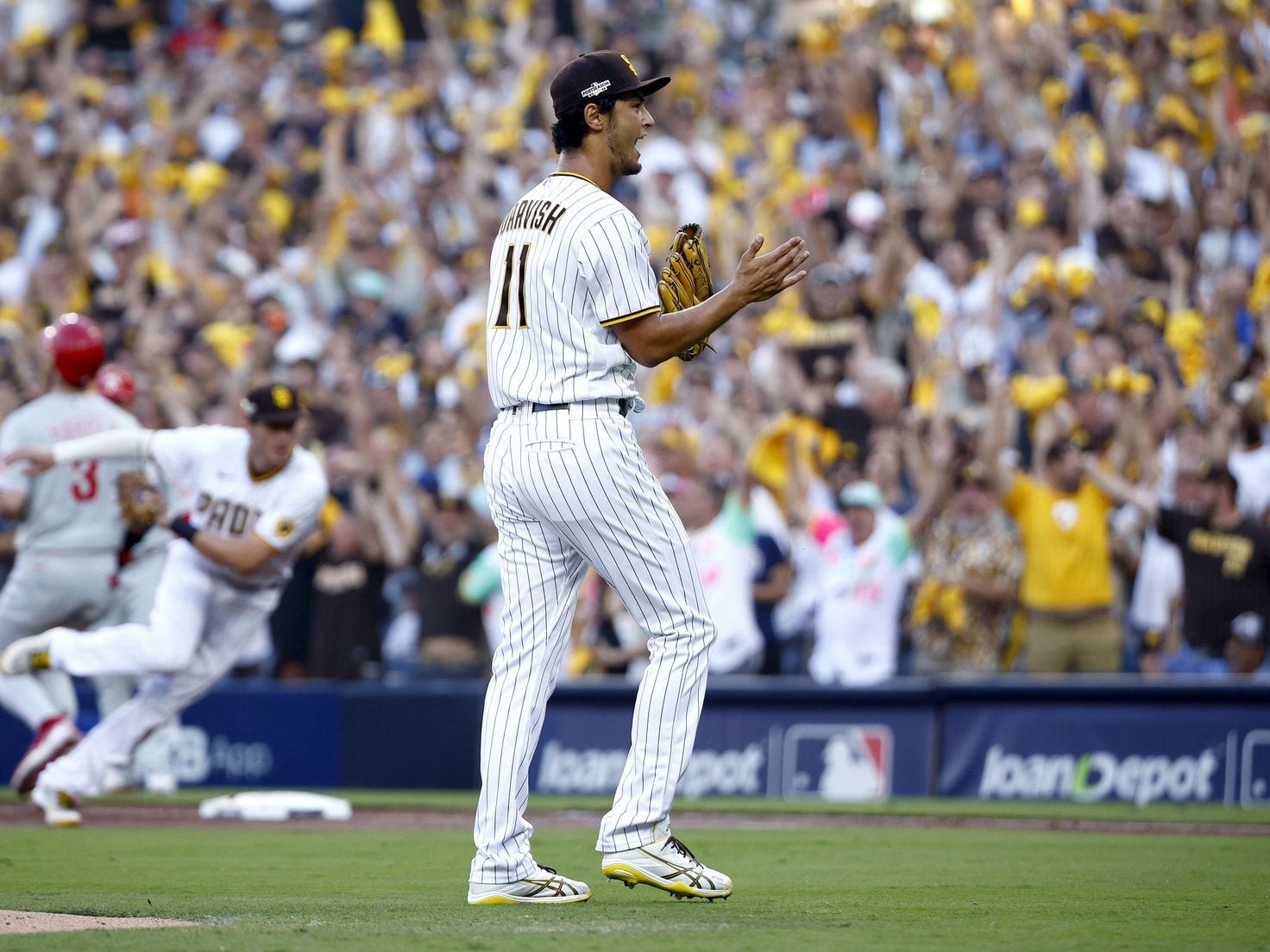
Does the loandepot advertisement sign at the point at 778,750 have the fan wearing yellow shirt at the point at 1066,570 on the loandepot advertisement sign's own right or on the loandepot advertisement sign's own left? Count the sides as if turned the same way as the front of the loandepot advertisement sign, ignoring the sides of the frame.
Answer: on the loandepot advertisement sign's own left

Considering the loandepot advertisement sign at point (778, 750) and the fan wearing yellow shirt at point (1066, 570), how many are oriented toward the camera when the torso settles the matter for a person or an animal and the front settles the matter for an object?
2

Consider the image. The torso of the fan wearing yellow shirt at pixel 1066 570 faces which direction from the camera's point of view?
toward the camera

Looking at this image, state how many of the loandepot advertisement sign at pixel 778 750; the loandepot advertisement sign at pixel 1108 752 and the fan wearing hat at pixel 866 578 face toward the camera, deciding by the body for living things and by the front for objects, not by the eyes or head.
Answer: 3

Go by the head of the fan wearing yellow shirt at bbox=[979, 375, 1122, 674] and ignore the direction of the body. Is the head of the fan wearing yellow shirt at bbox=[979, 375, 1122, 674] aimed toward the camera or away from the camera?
toward the camera

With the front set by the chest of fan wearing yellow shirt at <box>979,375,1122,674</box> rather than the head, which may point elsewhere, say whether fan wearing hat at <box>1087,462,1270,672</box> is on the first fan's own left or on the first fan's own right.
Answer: on the first fan's own left

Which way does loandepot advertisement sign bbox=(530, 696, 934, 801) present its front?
toward the camera

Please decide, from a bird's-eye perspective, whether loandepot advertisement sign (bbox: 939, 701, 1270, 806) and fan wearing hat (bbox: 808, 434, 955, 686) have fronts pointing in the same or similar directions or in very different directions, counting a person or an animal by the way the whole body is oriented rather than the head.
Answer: same or similar directions

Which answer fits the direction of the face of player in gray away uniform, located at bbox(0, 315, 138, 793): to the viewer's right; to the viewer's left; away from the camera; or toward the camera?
away from the camera

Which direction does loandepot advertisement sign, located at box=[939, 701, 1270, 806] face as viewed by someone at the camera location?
facing the viewer
